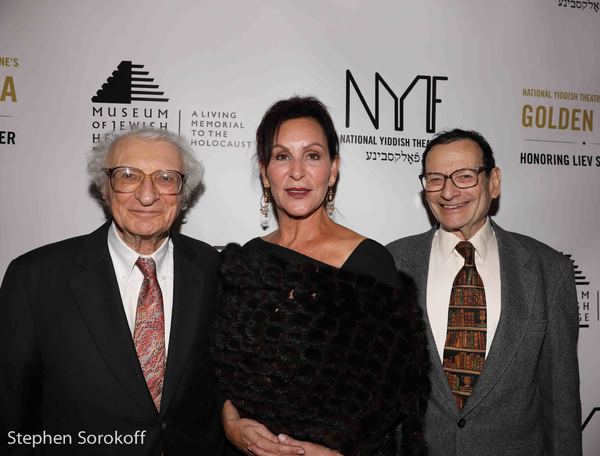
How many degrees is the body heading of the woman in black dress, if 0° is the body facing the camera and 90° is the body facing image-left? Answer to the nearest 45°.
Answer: approximately 0°

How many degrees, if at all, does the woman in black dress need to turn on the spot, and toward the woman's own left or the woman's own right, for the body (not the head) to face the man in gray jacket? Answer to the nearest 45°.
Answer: approximately 135° to the woman's own left
